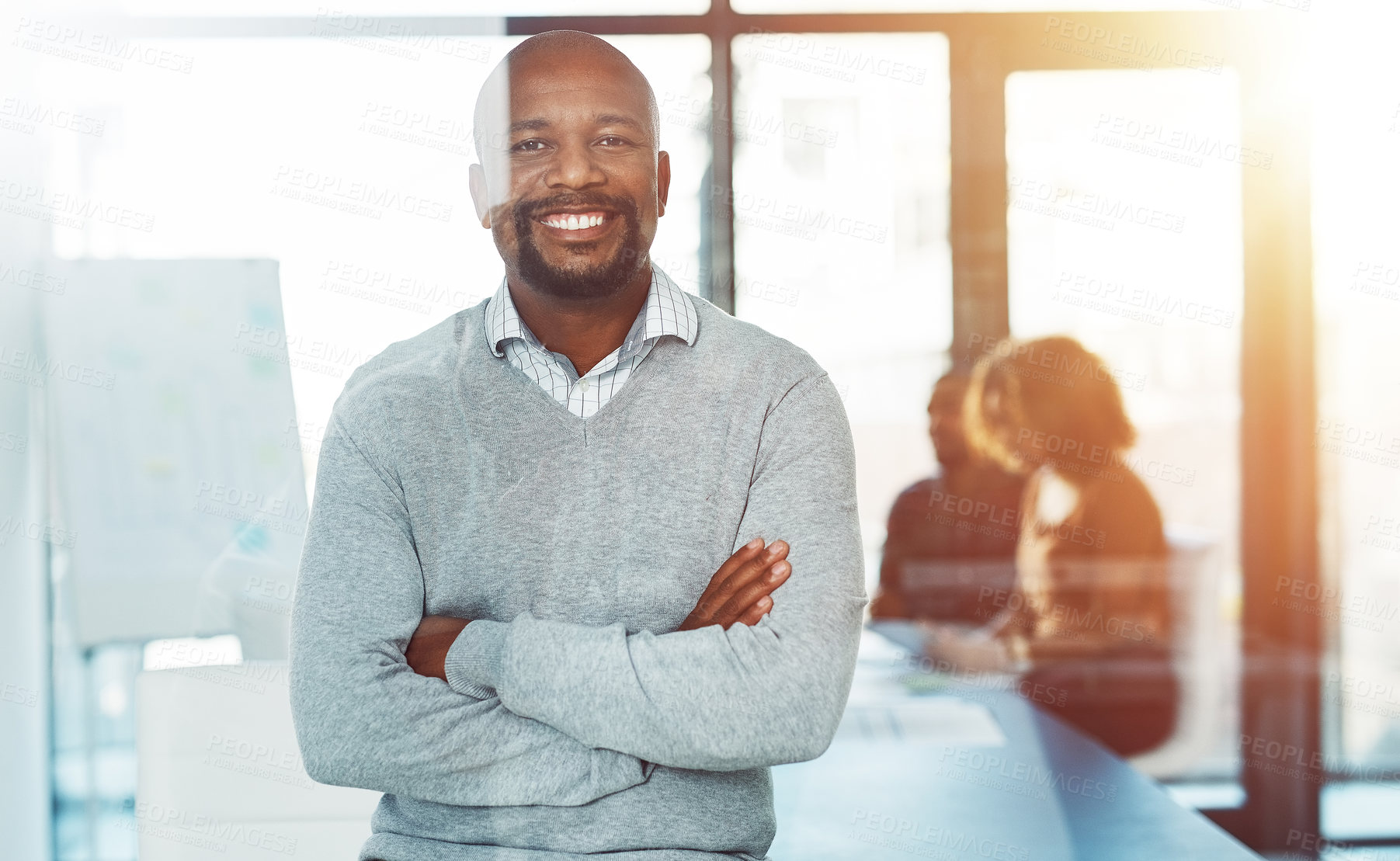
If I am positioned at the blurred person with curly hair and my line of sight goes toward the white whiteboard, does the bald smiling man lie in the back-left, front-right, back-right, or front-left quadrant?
front-left

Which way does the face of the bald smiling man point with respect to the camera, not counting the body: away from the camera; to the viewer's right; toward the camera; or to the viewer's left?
toward the camera

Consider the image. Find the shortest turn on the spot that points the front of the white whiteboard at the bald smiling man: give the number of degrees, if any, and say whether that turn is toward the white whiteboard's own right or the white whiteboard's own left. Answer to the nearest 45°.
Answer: approximately 45° to the white whiteboard's own left

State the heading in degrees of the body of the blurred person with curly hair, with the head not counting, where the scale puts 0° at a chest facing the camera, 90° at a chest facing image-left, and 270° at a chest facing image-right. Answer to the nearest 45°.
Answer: approximately 90°

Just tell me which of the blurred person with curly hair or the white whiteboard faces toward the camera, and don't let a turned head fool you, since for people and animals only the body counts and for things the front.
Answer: the white whiteboard

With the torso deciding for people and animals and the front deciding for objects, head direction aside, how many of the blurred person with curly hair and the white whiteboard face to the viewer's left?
1

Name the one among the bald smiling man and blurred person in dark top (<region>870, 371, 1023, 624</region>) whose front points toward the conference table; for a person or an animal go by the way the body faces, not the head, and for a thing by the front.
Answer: the blurred person in dark top

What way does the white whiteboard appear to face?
toward the camera

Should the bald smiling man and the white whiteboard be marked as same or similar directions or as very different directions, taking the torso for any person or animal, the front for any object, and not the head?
same or similar directions

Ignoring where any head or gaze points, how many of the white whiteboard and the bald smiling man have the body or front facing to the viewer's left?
0
